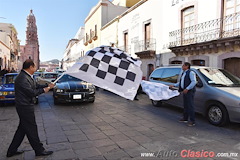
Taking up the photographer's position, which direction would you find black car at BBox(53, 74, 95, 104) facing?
facing the viewer

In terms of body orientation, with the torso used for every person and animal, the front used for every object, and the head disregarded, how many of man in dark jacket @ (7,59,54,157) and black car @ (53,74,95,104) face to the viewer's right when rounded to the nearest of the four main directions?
1

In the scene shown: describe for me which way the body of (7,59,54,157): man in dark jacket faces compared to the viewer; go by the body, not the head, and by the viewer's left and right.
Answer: facing to the right of the viewer

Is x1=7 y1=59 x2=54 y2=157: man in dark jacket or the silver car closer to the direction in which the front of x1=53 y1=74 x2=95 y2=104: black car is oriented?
the man in dark jacket

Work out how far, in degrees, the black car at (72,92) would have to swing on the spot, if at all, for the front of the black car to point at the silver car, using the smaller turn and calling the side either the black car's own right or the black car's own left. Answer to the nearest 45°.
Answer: approximately 45° to the black car's own left

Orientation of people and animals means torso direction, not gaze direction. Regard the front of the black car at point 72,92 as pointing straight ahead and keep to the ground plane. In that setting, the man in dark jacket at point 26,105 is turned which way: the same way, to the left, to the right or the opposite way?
to the left

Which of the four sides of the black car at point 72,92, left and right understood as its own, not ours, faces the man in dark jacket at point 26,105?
front

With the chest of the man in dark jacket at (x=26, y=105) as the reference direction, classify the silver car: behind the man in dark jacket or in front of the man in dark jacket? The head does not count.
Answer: in front

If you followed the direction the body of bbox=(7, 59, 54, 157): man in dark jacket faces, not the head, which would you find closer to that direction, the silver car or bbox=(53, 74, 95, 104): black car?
the silver car

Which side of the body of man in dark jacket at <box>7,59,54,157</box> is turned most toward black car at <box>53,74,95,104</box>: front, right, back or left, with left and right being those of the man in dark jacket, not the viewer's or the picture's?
left

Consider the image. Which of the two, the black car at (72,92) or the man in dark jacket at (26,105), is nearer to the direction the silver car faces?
the man in dark jacket
